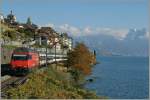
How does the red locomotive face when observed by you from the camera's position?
facing the viewer and to the left of the viewer

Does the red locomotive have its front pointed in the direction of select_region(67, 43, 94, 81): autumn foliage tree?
no
